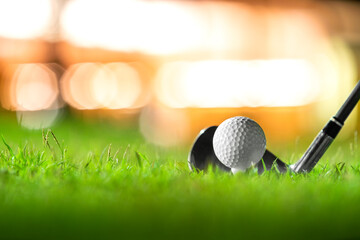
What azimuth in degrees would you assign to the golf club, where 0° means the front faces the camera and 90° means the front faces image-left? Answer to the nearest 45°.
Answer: approximately 0°
